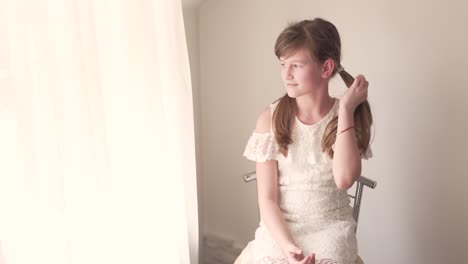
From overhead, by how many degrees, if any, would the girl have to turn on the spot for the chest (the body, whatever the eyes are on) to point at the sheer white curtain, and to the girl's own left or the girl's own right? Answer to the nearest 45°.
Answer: approximately 45° to the girl's own right

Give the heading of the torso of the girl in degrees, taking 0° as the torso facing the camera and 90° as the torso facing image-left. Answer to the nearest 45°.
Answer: approximately 0°
